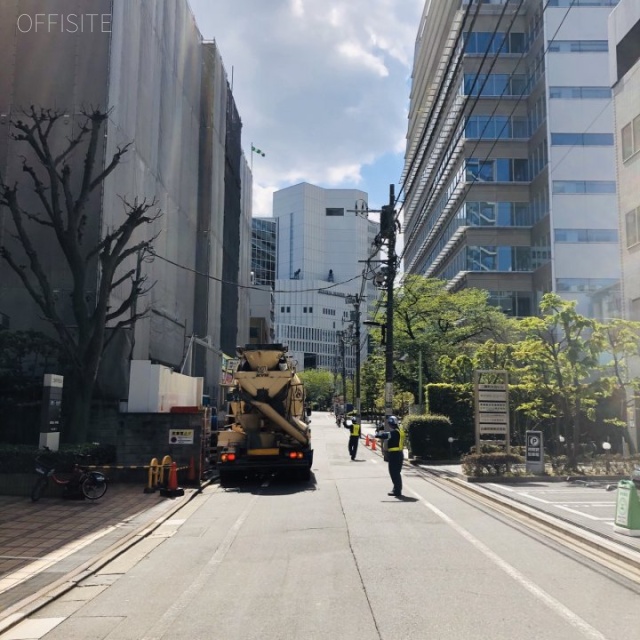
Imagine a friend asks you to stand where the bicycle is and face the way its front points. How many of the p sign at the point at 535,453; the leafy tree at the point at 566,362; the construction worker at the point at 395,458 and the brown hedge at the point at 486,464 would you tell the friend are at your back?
4

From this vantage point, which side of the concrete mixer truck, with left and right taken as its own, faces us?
back

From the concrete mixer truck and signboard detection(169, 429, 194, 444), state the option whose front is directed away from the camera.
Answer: the concrete mixer truck

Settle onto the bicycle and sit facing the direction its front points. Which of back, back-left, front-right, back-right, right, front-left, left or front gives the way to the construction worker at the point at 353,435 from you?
back-right

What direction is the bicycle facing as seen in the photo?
to the viewer's left

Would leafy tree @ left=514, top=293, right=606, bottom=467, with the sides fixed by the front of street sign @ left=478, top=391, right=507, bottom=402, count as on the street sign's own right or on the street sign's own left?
on the street sign's own left

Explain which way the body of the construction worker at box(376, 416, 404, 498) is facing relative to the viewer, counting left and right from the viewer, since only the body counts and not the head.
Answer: facing to the left of the viewer

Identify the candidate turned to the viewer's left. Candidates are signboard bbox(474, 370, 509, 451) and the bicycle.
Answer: the bicycle

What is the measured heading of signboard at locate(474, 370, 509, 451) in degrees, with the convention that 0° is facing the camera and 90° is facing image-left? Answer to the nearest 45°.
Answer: approximately 0°
